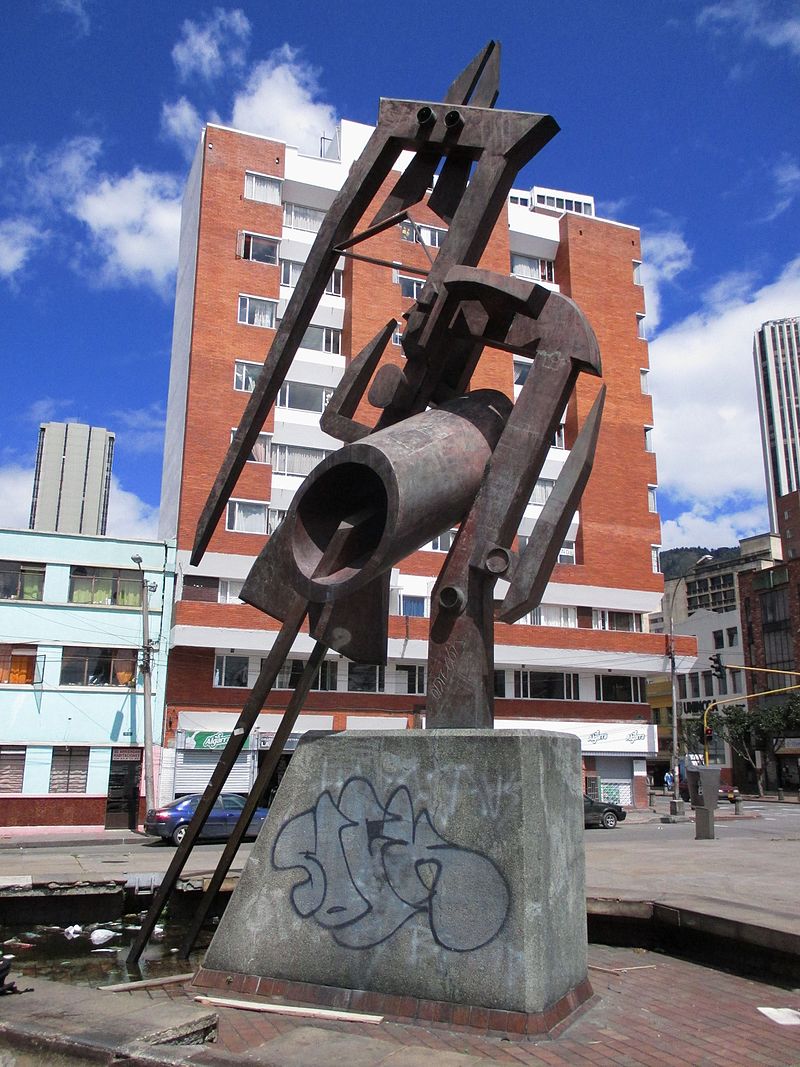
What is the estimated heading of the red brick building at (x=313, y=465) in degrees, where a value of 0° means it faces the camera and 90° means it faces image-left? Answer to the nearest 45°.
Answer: approximately 0°

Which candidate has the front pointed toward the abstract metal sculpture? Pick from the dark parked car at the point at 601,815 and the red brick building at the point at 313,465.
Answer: the red brick building
